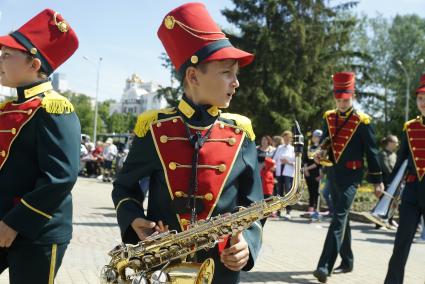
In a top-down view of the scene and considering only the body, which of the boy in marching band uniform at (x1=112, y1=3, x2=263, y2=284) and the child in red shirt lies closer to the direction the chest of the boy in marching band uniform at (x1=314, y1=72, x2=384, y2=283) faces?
the boy in marching band uniform

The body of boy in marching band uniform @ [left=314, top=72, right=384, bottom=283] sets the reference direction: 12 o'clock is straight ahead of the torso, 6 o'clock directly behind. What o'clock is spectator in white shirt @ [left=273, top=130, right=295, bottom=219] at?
The spectator in white shirt is roughly at 4 o'clock from the boy in marching band uniform.

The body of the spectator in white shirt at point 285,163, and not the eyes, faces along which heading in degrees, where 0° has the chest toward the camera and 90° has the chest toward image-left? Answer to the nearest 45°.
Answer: approximately 0°

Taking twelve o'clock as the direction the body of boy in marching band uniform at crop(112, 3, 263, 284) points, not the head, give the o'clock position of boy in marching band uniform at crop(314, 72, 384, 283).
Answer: boy in marching band uniform at crop(314, 72, 384, 283) is roughly at 7 o'clock from boy in marching band uniform at crop(112, 3, 263, 284).

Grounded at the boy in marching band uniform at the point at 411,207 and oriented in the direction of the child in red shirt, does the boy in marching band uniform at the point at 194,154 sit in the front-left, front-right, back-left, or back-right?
back-left

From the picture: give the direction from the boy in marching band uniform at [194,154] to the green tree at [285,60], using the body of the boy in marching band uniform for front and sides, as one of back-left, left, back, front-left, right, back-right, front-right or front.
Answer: back

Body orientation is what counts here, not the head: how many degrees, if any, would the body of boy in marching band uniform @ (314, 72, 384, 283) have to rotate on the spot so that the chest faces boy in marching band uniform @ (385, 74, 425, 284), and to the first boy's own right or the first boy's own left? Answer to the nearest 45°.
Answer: approximately 90° to the first boy's own left

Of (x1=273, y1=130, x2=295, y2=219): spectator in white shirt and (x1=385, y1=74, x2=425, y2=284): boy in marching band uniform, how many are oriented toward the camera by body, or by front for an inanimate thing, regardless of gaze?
2
